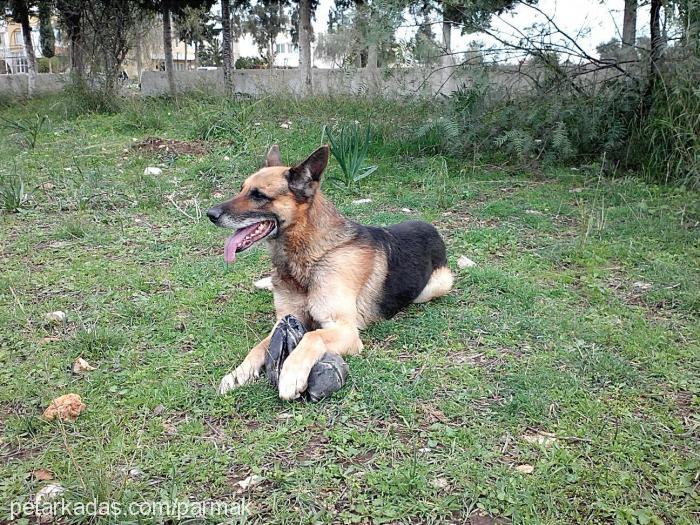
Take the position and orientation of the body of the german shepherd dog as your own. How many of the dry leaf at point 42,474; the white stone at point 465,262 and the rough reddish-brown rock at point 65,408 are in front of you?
2

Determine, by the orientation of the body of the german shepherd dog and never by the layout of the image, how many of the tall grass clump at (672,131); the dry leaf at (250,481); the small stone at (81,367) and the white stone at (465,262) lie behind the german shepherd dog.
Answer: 2

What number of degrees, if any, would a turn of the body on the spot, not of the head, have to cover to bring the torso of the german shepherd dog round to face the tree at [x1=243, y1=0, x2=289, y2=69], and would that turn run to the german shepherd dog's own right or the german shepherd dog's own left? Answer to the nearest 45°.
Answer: approximately 135° to the german shepherd dog's own right

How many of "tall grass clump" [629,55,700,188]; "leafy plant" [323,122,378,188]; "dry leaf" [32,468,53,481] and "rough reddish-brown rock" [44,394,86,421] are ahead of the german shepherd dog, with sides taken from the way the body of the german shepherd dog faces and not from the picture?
2

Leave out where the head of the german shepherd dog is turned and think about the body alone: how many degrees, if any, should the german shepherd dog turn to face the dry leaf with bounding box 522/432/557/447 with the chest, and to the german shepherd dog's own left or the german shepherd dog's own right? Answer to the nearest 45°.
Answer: approximately 90° to the german shepherd dog's own left

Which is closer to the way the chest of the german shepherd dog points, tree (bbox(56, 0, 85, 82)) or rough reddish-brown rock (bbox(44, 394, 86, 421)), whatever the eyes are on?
the rough reddish-brown rock

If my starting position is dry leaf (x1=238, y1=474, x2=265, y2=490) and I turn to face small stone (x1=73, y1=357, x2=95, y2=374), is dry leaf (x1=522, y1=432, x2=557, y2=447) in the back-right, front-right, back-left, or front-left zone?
back-right

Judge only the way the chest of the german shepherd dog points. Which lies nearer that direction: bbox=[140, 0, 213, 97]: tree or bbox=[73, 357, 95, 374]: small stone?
the small stone

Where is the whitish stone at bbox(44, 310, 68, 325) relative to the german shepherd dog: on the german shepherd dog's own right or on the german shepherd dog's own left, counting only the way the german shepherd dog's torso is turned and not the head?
on the german shepherd dog's own right

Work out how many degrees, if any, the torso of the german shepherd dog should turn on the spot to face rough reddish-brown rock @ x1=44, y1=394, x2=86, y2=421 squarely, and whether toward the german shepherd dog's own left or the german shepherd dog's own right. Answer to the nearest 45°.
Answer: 0° — it already faces it

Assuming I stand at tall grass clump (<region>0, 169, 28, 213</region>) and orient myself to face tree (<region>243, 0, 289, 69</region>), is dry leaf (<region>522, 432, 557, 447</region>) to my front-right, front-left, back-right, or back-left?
back-right

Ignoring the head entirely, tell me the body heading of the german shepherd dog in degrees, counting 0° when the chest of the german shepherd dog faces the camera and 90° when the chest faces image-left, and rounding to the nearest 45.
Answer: approximately 45°

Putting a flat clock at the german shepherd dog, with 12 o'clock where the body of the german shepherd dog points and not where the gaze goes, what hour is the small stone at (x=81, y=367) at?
The small stone is roughly at 1 o'clock from the german shepherd dog.
